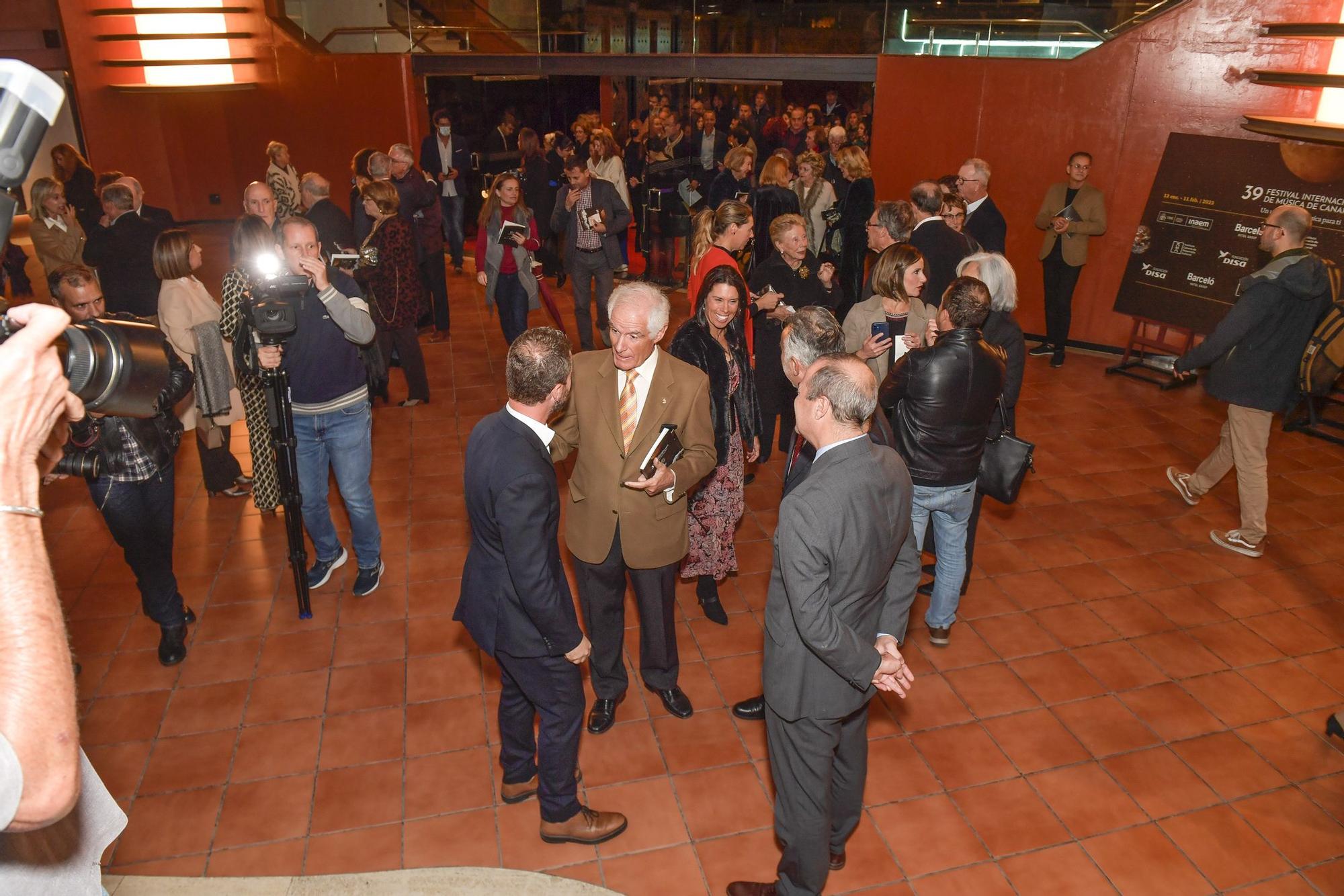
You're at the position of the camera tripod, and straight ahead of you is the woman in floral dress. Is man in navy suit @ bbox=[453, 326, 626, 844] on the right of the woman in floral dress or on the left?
right

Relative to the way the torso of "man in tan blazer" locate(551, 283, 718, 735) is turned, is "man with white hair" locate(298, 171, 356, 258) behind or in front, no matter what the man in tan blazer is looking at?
behind

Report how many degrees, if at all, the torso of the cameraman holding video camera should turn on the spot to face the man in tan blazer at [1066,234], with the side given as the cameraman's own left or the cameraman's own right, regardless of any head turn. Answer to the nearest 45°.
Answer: approximately 135° to the cameraman's own left

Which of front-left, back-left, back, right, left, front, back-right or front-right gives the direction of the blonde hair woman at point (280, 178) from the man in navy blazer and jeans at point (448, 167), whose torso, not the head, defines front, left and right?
front-right

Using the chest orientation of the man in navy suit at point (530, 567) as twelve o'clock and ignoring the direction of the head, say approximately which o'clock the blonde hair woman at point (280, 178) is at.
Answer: The blonde hair woman is roughly at 10 o'clock from the man in navy suit.

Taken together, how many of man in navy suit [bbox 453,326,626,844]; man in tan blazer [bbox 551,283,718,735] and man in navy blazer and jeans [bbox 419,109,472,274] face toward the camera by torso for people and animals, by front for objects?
2

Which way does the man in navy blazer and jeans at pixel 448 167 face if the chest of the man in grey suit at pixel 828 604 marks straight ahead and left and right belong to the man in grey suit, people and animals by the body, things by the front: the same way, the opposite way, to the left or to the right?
the opposite way

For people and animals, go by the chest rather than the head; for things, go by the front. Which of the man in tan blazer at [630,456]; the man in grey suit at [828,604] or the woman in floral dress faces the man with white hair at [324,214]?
the man in grey suit

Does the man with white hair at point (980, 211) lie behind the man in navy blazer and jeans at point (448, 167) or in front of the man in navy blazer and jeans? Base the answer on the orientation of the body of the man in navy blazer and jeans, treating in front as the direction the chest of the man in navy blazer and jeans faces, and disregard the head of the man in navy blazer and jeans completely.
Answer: in front

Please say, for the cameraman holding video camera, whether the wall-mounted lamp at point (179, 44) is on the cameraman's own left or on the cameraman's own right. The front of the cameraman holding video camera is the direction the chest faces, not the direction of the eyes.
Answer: on the cameraman's own right

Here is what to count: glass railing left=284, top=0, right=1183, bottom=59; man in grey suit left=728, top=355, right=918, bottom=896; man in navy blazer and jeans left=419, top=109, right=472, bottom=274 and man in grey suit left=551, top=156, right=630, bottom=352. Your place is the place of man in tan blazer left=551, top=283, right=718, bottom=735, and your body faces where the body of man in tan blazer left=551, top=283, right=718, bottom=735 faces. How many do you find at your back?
3

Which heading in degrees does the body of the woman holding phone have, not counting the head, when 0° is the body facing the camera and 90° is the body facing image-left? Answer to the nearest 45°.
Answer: approximately 315°

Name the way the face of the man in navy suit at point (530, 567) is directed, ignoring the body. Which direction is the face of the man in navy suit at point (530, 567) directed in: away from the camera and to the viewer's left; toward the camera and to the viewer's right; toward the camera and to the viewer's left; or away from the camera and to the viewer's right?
away from the camera and to the viewer's right

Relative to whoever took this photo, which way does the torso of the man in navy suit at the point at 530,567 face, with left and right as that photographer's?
facing away from the viewer and to the right of the viewer

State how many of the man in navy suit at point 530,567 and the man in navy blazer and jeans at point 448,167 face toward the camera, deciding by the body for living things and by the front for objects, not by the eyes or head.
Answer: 1
